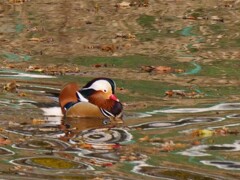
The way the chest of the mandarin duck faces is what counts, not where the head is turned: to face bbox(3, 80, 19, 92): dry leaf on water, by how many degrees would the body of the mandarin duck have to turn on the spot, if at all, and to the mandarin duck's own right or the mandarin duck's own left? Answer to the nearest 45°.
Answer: approximately 135° to the mandarin duck's own left

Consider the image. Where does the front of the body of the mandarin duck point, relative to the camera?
to the viewer's right

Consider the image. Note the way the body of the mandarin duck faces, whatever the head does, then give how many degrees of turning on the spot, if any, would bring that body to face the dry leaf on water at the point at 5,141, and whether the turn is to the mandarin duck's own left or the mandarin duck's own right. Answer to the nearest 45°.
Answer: approximately 135° to the mandarin duck's own right
